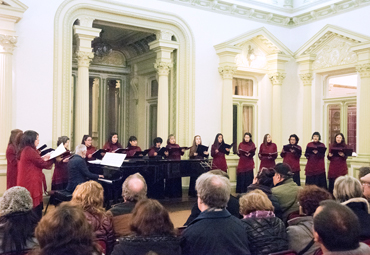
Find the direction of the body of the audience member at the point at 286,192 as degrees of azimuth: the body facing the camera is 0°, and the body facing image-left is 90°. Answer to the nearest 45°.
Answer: approximately 135°

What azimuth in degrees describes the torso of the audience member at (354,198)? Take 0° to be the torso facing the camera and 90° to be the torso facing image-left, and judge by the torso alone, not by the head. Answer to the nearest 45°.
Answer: approximately 135°

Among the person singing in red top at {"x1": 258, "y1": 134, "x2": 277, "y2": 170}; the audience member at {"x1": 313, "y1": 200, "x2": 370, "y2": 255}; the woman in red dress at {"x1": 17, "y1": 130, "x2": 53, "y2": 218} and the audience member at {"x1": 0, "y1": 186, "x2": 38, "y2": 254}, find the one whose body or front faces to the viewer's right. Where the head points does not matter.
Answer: the woman in red dress at {"x1": 17, "y1": 130, "x2": 53, "y2": 218}

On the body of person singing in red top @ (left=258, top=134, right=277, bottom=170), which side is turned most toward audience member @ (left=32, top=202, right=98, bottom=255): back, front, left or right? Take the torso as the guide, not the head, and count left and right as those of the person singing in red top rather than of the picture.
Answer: front

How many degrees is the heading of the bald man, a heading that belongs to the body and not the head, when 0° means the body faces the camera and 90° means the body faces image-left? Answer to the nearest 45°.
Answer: approximately 180°

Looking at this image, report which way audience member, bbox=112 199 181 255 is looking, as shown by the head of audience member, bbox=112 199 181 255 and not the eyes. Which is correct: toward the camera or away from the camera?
away from the camera

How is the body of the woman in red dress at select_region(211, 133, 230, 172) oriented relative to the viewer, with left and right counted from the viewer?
facing the viewer and to the right of the viewer

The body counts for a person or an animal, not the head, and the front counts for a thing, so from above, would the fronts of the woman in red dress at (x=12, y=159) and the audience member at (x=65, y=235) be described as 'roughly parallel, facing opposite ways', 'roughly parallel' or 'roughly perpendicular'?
roughly perpendicular

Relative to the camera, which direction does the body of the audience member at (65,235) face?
away from the camera

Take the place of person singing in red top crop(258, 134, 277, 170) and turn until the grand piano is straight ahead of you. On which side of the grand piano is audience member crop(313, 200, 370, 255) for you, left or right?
left

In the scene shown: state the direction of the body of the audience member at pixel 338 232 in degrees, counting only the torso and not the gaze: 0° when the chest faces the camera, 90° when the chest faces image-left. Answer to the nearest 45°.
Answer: approximately 135°

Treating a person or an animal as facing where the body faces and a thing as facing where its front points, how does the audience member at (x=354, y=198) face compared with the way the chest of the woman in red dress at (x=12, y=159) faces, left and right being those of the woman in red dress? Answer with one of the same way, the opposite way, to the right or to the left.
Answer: to the left

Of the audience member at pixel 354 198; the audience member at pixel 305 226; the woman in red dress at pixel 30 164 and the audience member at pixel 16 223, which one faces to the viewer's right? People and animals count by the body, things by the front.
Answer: the woman in red dress

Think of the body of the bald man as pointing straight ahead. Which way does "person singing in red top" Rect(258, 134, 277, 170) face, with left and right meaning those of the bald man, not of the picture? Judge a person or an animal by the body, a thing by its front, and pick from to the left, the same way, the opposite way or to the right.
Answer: the opposite way

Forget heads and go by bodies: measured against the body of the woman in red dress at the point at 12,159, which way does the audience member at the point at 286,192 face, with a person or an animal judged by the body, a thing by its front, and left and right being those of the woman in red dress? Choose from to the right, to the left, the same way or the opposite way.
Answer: to the left

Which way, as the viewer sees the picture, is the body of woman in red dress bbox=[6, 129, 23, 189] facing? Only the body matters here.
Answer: to the viewer's right

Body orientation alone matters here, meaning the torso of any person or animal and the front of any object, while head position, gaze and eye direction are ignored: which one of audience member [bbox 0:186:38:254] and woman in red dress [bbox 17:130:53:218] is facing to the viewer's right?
the woman in red dress
